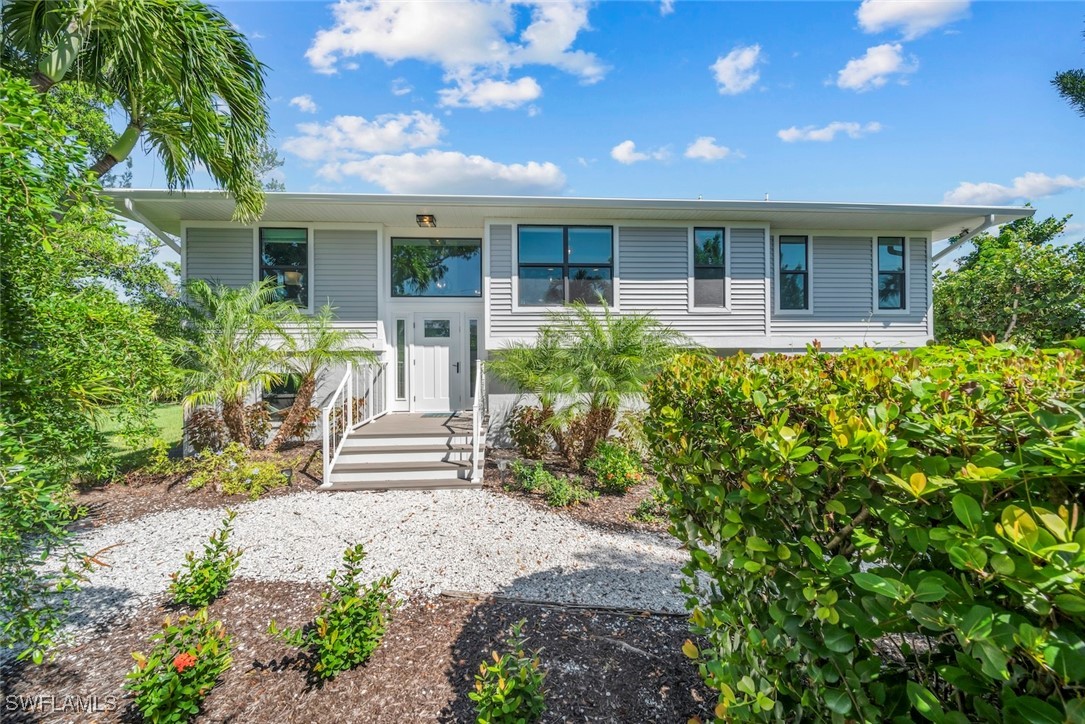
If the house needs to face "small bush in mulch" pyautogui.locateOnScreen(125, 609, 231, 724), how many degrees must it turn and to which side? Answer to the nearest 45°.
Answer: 0° — it already faces it

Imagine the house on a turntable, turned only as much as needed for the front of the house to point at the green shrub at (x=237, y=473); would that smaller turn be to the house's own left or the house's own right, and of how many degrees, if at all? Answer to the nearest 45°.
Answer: approximately 45° to the house's own right

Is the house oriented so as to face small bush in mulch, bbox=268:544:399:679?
yes

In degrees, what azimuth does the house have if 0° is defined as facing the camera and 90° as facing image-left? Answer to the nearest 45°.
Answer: approximately 0°

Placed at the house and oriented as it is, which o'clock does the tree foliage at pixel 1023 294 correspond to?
The tree foliage is roughly at 9 o'clock from the house.

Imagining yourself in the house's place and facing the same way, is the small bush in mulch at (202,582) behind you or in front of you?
in front

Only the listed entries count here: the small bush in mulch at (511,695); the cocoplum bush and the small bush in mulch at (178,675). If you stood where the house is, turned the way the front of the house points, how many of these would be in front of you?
3

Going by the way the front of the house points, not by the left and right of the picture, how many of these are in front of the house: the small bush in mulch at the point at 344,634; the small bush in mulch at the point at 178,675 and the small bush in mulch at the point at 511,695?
3

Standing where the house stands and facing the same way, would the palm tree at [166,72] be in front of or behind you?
in front

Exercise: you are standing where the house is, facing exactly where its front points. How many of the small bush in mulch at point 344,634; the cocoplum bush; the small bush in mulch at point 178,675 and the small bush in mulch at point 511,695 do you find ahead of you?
4

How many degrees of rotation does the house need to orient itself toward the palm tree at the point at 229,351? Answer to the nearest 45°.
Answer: approximately 45° to its right

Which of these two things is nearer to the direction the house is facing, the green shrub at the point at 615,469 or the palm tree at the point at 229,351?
the green shrub
